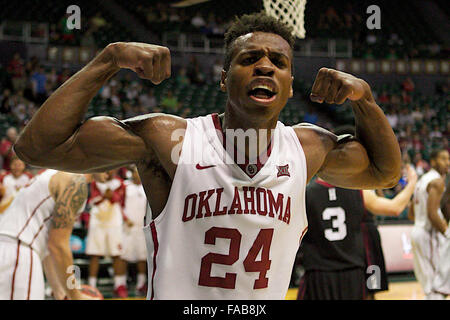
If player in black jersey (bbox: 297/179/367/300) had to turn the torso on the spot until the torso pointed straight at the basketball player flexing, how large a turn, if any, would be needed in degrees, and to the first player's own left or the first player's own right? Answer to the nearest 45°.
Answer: approximately 180°

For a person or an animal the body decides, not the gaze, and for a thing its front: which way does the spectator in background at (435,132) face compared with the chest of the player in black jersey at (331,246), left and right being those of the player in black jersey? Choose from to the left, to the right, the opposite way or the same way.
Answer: the opposite way

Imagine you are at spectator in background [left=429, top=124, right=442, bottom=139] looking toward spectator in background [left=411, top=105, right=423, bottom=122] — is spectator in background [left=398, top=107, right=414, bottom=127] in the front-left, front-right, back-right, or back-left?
front-left

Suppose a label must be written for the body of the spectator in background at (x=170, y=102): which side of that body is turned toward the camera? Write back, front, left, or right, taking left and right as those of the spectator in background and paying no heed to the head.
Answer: front

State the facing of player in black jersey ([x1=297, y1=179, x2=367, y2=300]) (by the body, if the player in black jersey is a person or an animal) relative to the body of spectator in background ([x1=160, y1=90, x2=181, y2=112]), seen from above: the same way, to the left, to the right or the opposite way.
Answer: the opposite way

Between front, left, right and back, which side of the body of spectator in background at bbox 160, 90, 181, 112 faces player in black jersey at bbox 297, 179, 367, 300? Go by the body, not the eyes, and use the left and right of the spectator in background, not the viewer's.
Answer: front

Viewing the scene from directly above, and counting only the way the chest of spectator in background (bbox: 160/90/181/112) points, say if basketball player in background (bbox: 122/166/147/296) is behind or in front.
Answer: in front

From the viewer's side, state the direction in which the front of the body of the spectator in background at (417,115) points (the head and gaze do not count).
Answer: toward the camera

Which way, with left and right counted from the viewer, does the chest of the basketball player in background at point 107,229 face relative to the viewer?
facing the viewer

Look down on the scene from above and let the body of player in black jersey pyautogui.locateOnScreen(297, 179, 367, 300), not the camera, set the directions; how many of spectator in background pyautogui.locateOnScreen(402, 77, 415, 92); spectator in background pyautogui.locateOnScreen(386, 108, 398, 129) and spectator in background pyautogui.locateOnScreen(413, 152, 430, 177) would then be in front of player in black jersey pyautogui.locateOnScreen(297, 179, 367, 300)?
3
